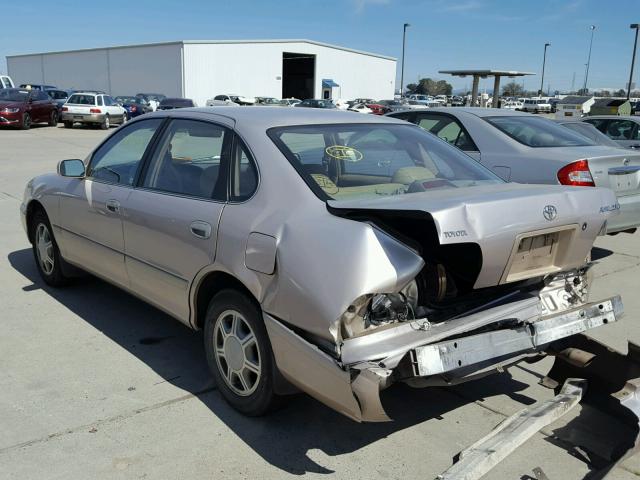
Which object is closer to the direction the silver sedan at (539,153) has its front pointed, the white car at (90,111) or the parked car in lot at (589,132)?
the white car

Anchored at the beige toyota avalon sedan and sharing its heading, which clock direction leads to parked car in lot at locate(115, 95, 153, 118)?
The parked car in lot is roughly at 1 o'clock from the beige toyota avalon sedan.

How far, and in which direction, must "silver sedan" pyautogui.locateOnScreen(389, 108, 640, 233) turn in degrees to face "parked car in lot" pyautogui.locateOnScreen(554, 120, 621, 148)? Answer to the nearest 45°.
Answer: approximately 45° to its right

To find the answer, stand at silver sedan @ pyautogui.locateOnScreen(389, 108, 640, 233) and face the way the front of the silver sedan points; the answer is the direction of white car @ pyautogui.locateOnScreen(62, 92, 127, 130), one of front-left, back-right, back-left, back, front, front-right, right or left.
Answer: front

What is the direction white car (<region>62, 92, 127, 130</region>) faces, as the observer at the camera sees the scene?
facing away from the viewer and to the right of the viewer

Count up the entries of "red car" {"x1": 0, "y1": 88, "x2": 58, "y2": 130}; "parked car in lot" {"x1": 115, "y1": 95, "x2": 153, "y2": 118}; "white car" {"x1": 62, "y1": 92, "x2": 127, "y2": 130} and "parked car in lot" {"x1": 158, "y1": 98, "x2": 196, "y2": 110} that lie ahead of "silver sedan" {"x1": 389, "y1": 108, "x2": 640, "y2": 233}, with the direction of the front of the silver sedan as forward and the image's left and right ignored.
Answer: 4

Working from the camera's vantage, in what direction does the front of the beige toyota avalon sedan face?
facing away from the viewer and to the left of the viewer

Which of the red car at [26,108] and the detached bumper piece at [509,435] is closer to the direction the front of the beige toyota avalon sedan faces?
the red car

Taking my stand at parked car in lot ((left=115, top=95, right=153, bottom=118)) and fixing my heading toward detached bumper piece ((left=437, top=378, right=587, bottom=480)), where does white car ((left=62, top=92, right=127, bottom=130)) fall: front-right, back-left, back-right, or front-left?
front-right

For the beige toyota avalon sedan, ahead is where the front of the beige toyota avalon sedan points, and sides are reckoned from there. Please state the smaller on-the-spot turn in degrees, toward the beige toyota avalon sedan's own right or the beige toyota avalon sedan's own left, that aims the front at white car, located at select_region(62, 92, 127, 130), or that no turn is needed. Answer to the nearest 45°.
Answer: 0° — it already faces it

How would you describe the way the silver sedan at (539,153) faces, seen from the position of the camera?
facing away from the viewer and to the left of the viewer

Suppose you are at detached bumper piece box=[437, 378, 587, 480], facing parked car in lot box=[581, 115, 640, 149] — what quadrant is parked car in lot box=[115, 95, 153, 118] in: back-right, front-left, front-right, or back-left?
front-left

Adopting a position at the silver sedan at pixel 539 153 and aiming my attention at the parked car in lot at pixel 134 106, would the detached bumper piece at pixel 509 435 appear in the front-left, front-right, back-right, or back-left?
back-left

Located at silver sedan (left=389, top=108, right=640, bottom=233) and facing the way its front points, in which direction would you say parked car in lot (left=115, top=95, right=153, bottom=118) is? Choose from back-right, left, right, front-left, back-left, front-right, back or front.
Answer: front

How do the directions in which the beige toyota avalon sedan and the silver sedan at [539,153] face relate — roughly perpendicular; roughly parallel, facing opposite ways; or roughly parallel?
roughly parallel

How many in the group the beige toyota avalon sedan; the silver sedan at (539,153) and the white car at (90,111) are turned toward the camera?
0

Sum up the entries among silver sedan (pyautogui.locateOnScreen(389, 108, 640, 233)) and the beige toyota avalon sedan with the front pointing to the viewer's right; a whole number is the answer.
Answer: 0

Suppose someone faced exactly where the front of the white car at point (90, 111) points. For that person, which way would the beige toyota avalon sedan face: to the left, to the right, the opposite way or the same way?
to the left
